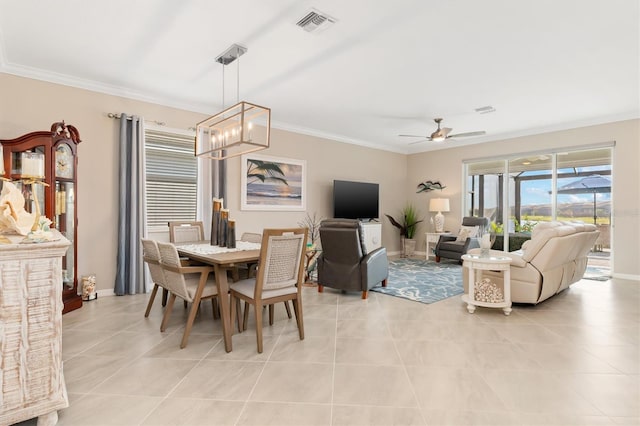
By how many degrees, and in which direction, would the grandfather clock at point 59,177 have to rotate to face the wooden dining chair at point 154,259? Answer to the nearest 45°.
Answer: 0° — it already faces it

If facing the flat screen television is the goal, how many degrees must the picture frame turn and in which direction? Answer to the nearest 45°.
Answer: approximately 90° to its left

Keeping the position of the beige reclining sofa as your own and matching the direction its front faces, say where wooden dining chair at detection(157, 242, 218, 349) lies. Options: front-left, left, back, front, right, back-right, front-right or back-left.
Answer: left

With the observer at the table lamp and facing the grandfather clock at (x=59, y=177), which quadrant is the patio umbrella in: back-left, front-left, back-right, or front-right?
back-left

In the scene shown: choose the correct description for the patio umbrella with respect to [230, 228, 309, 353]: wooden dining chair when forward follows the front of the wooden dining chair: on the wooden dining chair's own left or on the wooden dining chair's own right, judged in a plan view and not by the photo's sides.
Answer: on the wooden dining chair's own right

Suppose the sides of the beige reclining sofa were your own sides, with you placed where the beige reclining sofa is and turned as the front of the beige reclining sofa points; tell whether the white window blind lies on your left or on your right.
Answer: on your left

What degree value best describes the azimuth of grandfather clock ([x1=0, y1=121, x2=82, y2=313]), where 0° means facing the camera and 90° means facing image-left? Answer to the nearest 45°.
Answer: approximately 315°

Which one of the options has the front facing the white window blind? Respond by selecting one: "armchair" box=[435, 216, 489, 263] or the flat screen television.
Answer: the armchair

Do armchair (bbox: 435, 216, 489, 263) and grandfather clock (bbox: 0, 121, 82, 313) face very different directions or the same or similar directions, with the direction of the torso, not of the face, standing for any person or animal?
very different directions

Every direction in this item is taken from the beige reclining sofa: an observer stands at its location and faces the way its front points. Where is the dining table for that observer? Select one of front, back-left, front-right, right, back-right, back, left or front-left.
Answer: left

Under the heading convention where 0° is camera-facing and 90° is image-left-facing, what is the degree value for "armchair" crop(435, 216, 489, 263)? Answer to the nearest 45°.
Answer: approximately 45°

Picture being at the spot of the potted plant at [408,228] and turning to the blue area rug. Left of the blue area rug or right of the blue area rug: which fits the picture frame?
right

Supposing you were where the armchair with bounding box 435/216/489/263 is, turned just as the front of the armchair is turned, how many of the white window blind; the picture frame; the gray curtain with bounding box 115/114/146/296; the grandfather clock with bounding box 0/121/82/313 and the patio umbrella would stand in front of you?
4
